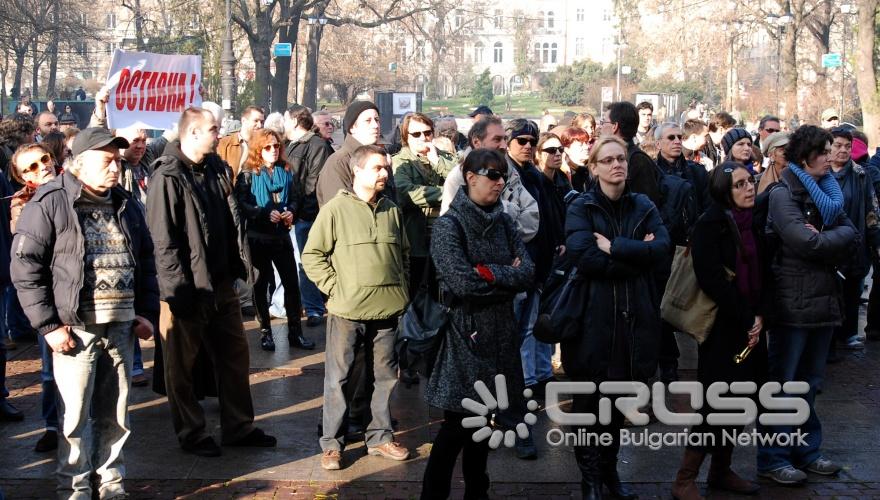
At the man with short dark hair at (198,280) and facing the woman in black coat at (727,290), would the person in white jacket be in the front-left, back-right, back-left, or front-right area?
front-left

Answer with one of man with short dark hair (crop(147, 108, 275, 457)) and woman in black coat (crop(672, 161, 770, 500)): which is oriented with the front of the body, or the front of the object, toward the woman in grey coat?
the man with short dark hair

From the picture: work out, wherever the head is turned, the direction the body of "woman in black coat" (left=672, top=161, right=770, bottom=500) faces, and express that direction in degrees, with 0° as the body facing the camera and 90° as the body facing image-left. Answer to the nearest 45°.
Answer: approximately 315°

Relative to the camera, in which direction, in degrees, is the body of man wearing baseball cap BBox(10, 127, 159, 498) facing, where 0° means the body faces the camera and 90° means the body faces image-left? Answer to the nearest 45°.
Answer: approximately 315°

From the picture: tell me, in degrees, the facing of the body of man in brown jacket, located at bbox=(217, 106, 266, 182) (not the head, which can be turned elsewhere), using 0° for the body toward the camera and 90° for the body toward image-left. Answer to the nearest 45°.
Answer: approximately 315°

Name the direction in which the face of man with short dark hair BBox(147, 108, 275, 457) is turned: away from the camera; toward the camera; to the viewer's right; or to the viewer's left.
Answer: to the viewer's right

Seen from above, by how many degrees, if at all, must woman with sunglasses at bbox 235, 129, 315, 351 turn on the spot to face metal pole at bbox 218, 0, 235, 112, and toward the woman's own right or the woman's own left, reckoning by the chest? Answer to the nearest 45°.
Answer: approximately 135° to the woman's own left

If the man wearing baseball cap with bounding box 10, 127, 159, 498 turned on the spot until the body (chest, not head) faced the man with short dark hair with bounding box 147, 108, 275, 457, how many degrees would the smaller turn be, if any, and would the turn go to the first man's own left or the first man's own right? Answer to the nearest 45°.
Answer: approximately 90° to the first man's own left

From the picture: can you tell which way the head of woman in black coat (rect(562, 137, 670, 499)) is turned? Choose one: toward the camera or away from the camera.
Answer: toward the camera

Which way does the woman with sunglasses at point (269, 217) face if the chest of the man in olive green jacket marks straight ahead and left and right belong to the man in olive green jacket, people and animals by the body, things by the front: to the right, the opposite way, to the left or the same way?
the same way

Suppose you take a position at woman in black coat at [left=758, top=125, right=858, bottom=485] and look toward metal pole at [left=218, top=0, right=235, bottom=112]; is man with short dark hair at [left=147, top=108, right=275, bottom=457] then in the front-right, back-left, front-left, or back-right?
front-left

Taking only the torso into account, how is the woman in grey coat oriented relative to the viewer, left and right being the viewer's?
facing the viewer and to the right of the viewer

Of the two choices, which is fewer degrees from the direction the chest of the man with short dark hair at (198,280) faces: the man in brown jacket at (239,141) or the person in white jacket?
the person in white jacket

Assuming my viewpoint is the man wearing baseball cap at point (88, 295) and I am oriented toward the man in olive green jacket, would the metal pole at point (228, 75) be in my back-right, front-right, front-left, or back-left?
front-left

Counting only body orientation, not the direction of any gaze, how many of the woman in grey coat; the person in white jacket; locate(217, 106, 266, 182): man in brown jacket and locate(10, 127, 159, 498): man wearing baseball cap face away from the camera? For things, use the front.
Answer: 0

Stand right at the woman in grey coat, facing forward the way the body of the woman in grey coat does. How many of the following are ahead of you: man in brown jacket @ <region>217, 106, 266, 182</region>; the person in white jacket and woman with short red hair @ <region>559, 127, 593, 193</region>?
0
